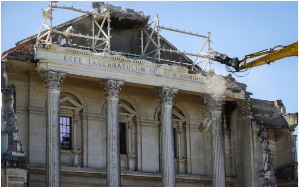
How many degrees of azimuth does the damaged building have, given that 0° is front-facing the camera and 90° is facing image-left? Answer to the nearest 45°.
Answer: approximately 315°
